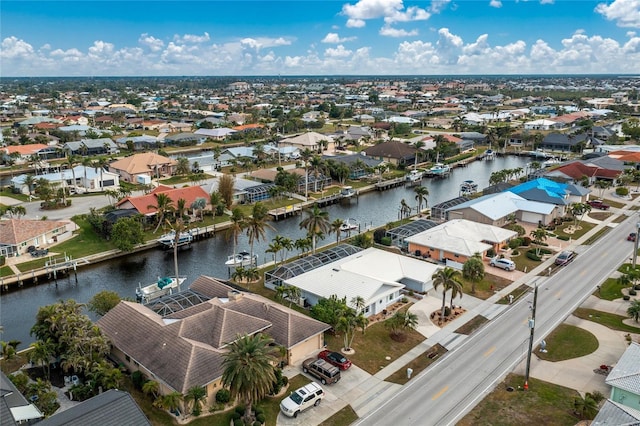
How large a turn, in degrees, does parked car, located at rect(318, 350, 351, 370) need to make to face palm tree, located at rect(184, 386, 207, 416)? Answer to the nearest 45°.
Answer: approximately 90° to its left

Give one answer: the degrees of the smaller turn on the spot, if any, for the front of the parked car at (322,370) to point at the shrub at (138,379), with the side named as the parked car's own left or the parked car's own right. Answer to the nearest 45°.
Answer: approximately 45° to the parked car's own left

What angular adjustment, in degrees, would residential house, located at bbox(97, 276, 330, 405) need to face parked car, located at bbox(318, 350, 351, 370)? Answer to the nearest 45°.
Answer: approximately 45° to its left

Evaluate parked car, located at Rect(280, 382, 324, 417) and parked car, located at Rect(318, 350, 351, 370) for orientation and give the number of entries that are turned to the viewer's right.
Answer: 0

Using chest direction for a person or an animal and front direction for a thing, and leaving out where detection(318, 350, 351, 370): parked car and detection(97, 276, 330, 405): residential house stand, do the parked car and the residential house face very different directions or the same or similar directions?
very different directions

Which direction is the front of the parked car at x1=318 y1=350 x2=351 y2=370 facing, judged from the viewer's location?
facing away from the viewer and to the left of the viewer

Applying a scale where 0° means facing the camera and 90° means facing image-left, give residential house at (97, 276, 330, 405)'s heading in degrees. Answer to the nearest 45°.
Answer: approximately 315°

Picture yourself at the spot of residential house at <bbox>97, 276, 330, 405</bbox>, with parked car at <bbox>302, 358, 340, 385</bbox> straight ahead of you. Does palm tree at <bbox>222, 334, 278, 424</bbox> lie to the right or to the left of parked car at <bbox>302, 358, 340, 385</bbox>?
right

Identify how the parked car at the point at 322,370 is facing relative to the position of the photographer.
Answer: facing away from the viewer and to the left of the viewer

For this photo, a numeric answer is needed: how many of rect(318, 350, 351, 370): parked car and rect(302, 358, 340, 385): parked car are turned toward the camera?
0

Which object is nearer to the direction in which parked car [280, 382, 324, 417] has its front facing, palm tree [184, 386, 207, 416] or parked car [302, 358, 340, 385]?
the palm tree

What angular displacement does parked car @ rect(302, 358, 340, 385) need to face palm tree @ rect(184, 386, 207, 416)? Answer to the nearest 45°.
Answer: approximately 90° to its left

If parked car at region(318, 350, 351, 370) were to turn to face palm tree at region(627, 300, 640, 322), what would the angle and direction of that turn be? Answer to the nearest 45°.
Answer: approximately 135° to its right

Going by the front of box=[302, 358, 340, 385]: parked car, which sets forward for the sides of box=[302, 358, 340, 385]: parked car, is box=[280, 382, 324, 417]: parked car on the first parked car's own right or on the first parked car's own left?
on the first parked car's own left
